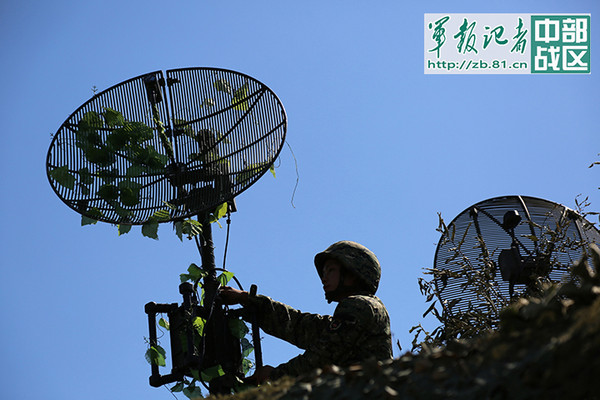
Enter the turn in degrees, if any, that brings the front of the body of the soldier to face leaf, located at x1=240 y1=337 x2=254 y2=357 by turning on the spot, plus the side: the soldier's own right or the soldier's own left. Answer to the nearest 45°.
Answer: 0° — they already face it

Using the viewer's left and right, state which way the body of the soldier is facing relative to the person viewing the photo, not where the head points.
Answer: facing to the left of the viewer

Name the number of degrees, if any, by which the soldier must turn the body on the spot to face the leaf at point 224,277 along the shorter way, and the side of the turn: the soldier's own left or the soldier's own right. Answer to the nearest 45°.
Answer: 0° — they already face it

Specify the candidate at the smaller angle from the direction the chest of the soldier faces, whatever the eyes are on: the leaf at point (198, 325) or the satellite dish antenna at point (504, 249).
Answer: the leaf

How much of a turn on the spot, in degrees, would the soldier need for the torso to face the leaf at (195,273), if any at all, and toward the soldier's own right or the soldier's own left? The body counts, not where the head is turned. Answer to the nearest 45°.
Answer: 0° — they already face it

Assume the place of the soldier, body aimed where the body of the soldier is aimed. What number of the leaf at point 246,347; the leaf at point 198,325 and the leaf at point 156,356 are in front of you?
3

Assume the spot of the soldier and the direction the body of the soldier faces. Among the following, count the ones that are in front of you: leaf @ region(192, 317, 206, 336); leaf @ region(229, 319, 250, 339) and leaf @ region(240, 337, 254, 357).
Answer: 3

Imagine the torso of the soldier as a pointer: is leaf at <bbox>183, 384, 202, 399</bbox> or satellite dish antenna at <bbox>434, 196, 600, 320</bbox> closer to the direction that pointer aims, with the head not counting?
the leaf

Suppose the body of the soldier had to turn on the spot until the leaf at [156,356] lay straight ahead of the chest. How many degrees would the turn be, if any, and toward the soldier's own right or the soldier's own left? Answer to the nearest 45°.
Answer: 0° — they already face it
